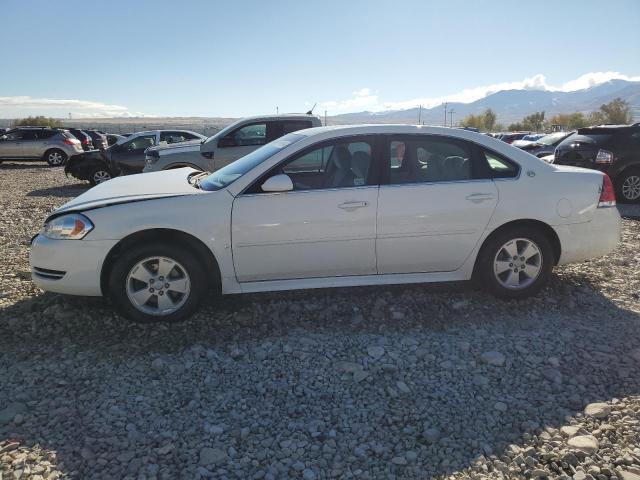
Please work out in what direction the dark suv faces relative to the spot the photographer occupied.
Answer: facing away from the viewer and to the right of the viewer

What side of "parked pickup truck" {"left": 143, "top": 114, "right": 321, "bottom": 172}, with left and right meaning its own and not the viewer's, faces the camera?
left

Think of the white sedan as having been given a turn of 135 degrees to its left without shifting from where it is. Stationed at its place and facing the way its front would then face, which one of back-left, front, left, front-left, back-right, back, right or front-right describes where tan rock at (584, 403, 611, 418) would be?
front

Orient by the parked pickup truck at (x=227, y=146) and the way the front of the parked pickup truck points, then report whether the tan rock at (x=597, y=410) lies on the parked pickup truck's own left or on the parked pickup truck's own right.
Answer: on the parked pickup truck's own left

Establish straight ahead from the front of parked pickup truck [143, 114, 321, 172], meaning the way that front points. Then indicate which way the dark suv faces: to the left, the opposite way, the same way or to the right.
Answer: the opposite way

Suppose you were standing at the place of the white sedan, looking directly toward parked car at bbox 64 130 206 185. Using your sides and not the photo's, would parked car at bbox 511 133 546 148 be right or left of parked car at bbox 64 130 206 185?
right

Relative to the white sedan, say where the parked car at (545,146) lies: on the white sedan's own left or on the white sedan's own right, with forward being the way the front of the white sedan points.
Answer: on the white sedan's own right

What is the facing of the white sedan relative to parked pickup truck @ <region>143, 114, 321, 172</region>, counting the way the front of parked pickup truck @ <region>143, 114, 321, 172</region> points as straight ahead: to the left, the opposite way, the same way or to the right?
the same way

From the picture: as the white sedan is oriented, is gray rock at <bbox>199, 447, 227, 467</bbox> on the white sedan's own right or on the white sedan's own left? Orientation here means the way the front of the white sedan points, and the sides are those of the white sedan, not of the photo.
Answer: on the white sedan's own left

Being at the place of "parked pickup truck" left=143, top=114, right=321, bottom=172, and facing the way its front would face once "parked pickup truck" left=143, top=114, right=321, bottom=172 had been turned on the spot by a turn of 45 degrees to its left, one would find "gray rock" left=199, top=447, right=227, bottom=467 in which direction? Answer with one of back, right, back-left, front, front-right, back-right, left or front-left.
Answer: front-left

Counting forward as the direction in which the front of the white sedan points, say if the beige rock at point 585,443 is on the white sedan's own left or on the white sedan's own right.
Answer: on the white sedan's own left

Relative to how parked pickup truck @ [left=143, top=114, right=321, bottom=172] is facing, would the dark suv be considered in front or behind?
behind

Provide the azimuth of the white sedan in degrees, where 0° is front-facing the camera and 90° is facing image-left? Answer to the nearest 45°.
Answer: approximately 90°

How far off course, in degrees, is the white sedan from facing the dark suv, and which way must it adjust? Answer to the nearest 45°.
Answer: approximately 135° to its right
